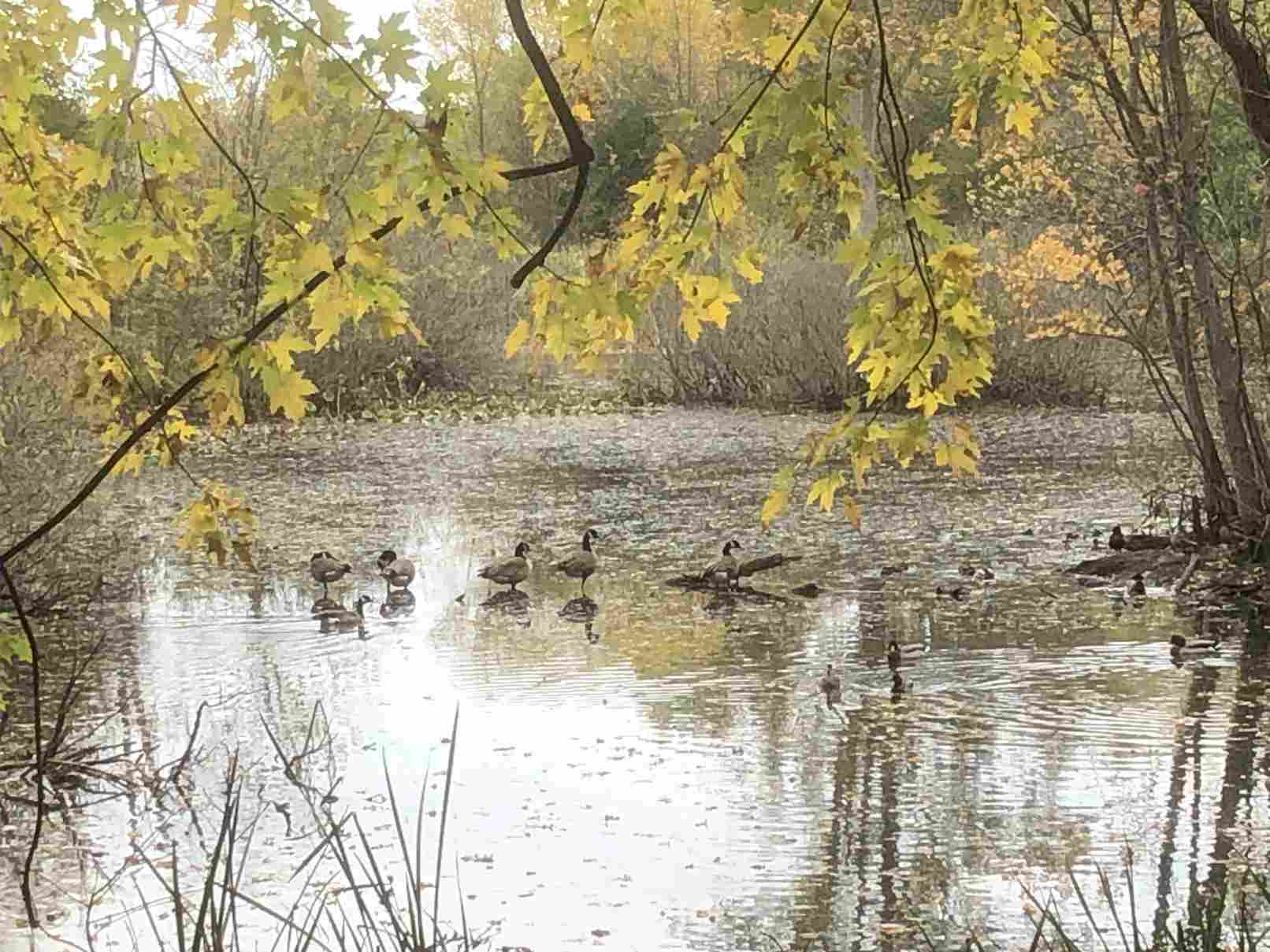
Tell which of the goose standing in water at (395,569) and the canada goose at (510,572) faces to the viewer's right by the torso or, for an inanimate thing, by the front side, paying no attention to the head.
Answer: the canada goose

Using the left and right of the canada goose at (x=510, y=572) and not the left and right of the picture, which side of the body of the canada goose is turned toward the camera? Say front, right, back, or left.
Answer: right

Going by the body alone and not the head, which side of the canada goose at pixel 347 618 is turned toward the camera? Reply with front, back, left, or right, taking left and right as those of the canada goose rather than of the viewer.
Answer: right

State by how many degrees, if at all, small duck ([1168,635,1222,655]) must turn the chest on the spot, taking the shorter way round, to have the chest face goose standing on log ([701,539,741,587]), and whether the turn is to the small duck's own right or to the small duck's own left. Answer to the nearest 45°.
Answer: approximately 45° to the small duck's own right

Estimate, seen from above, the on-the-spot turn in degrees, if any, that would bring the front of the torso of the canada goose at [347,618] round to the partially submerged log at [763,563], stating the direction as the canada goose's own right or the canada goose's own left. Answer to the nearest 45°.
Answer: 0° — it already faces it

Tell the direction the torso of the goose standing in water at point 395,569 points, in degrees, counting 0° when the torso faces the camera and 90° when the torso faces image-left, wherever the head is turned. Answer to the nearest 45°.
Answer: approximately 45°

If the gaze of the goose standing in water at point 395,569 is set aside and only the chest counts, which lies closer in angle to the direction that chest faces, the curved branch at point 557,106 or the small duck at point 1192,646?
the curved branch

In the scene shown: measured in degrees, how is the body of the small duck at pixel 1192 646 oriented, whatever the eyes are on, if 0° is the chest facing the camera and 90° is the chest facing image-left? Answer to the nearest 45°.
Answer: approximately 90°

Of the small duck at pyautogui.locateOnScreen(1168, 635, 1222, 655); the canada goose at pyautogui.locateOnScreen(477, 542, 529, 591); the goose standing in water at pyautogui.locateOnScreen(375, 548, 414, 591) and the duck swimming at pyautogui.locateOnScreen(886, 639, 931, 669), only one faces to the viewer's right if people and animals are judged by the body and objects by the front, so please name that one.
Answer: the canada goose

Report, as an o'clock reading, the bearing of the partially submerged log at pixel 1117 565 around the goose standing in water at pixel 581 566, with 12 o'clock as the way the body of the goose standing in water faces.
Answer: The partially submerged log is roughly at 12 o'clock from the goose standing in water.

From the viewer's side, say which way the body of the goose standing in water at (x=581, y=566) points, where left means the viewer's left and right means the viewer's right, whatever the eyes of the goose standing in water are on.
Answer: facing to the right of the viewer

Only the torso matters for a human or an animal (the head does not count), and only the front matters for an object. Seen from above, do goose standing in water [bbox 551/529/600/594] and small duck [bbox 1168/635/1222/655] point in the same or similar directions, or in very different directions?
very different directions

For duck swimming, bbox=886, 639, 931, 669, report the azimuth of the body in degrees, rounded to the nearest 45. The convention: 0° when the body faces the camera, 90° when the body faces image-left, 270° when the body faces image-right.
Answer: approximately 90°
